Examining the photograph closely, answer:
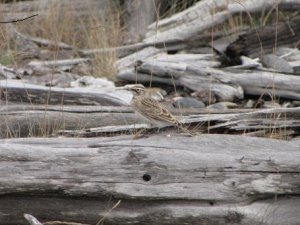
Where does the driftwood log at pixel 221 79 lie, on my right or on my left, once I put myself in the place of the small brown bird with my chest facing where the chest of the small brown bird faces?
on my right

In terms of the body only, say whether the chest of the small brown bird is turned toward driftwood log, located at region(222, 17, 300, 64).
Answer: no

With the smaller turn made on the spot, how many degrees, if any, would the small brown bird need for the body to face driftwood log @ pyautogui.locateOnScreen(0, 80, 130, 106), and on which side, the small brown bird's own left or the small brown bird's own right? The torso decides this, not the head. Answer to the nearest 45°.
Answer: approximately 45° to the small brown bird's own right

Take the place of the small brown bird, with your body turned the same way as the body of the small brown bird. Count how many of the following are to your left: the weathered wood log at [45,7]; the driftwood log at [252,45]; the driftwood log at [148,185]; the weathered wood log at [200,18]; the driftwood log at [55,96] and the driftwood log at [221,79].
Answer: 1

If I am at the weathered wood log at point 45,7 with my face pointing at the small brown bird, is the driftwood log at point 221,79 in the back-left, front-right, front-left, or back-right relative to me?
front-left

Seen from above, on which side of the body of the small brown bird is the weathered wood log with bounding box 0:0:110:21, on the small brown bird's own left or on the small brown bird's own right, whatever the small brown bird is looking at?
on the small brown bird's own right

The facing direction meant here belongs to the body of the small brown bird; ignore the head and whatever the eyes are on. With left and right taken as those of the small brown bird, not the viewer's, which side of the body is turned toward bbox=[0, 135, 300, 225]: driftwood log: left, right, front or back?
left

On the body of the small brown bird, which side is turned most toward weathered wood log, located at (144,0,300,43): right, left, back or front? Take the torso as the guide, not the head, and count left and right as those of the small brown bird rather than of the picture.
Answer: right

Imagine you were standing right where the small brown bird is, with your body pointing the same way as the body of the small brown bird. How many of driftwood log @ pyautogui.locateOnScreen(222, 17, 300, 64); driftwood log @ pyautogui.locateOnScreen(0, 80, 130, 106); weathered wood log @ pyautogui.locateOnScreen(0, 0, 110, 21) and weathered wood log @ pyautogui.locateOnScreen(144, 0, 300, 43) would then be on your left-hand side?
0

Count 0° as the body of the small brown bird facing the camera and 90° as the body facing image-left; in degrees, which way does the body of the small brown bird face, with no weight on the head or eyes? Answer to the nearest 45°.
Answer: approximately 90°

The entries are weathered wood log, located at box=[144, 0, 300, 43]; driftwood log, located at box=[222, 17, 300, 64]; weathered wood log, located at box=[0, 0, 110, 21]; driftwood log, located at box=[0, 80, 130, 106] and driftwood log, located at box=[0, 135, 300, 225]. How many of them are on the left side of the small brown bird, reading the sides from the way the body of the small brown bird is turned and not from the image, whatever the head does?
1
